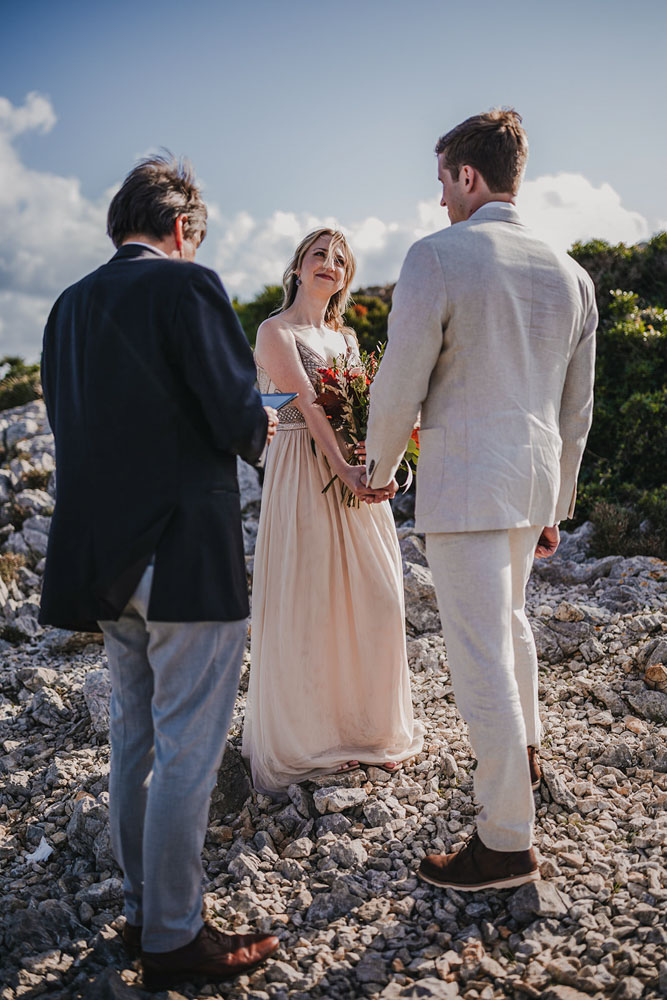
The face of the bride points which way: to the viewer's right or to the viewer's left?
to the viewer's right

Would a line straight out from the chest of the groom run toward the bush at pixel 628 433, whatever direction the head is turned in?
no

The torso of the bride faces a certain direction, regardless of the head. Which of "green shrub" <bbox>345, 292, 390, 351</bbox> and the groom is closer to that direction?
the groom

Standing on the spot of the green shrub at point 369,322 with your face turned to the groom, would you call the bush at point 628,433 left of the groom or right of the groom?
left

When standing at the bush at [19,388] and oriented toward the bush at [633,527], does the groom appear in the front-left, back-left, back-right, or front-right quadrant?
front-right

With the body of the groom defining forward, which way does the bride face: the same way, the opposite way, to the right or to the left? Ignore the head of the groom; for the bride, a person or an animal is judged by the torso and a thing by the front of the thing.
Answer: the opposite way

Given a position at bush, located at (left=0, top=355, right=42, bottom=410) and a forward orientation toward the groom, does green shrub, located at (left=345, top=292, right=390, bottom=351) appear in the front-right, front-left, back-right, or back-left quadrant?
front-left

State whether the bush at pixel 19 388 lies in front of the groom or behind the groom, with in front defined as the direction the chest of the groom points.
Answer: in front

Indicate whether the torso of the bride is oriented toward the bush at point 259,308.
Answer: no

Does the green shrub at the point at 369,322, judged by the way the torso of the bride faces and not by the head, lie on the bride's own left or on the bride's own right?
on the bride's own left

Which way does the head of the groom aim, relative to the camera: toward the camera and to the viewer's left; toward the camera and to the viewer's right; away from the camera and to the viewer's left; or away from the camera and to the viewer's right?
away from the camera and to the viewer's left

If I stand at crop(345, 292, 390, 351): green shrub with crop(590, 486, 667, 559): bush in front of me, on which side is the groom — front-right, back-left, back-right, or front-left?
front-right

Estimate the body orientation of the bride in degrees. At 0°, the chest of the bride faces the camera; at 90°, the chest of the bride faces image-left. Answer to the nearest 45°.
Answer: approximately 315°

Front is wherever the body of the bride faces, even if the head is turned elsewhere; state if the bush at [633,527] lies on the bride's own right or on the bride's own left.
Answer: on the bride's own left

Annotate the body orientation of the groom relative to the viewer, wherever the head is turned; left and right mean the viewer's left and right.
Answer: facing away from the viewer and to the left of the viewer
